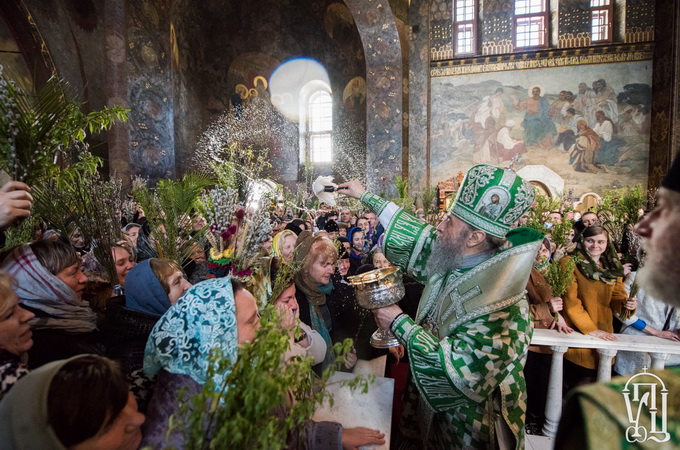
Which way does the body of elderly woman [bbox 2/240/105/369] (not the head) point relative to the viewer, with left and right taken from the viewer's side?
facing to the right of the viewer

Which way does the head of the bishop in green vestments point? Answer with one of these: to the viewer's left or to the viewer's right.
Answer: to the viewer's left

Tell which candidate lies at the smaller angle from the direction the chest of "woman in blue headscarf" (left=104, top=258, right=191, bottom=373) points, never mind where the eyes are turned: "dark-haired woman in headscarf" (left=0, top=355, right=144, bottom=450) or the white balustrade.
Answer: the white balustrade

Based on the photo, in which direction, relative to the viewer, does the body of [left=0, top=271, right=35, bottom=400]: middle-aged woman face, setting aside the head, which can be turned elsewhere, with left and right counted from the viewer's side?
facing to the right of the viewer

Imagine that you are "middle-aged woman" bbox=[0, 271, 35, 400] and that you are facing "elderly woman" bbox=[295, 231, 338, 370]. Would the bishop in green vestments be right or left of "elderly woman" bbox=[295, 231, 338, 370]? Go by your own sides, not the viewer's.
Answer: right

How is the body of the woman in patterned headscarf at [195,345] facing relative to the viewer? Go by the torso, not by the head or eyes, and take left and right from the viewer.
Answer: facing to the right of the viewer

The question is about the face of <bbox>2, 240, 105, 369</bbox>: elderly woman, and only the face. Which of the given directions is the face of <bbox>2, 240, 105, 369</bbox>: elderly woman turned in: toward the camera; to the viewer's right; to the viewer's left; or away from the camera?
to the viewer's right

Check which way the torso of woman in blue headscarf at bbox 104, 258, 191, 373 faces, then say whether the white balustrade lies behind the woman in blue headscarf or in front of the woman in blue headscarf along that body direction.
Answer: in front

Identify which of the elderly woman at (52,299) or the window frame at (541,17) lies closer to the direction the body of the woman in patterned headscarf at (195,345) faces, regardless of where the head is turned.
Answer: the window frame

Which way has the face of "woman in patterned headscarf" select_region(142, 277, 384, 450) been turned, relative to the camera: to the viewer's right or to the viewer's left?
to the viewer's right

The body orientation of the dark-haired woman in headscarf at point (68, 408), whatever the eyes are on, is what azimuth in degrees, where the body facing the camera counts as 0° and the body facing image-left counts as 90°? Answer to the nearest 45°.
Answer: approximately 270°

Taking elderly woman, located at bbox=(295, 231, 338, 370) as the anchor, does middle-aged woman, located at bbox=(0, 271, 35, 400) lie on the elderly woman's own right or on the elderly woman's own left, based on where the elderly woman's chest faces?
on the elderly woman's own right

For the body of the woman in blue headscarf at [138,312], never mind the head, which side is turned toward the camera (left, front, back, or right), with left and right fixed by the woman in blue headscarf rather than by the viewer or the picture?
right
